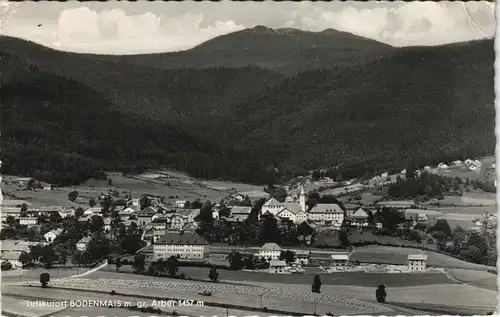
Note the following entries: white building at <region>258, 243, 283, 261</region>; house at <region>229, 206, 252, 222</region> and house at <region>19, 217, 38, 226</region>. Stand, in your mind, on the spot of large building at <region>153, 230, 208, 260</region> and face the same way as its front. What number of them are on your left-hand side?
2

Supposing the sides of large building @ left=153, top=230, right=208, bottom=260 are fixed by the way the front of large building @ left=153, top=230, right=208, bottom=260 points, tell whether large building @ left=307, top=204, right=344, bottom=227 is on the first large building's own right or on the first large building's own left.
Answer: on the first large building's own left

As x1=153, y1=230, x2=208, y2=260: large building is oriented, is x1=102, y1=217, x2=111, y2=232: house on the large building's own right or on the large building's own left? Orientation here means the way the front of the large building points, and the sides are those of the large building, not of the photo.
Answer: on the large building's own right

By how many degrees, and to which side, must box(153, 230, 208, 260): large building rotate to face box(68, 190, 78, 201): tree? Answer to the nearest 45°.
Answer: approximately 90° to its right

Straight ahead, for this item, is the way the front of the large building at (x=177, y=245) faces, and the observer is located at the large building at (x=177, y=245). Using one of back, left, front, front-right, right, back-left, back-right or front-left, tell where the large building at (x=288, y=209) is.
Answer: left

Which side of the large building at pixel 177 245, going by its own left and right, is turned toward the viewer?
front

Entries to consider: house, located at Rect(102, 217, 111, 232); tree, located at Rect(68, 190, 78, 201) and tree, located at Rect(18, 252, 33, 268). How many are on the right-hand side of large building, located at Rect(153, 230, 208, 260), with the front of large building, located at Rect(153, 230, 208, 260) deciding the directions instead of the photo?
3

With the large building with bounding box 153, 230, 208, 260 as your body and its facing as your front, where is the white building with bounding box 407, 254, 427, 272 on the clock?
The white building is roughly at 9 o'clock from the large building.

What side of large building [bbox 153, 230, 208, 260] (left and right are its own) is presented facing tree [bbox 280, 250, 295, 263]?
left

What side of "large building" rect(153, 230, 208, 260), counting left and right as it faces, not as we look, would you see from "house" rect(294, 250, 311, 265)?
left
